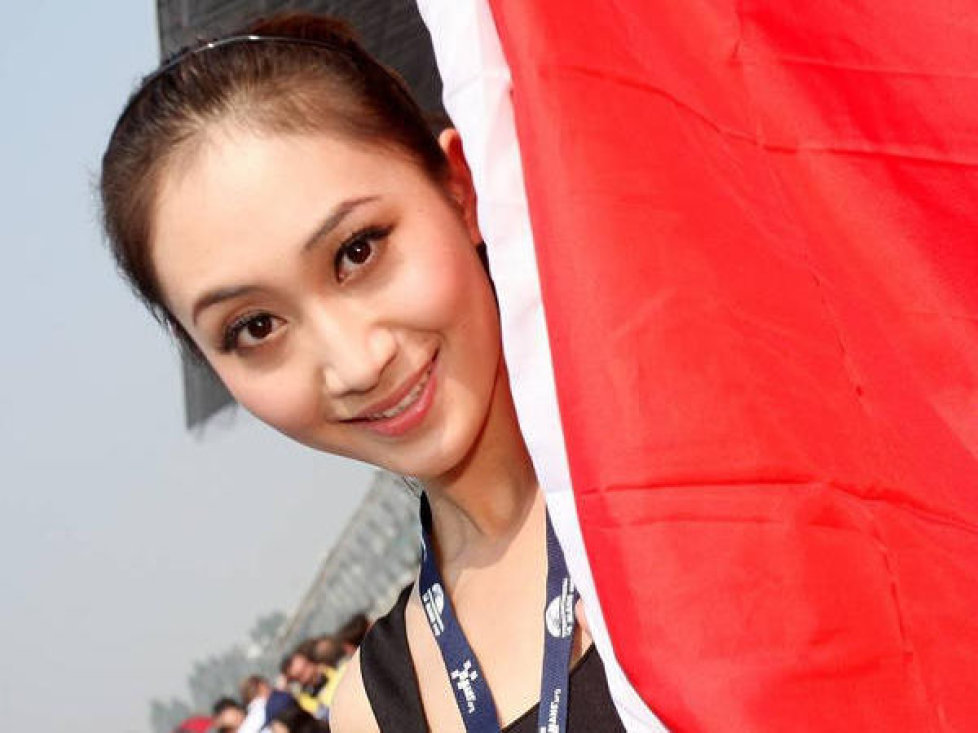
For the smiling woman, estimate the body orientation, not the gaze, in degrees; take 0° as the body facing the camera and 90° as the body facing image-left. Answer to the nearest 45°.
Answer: approximately 0°

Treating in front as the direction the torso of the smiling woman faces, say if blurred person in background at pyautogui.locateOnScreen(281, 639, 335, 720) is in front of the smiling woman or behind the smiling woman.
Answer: behind

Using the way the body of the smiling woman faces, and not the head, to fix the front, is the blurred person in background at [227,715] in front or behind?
behind
